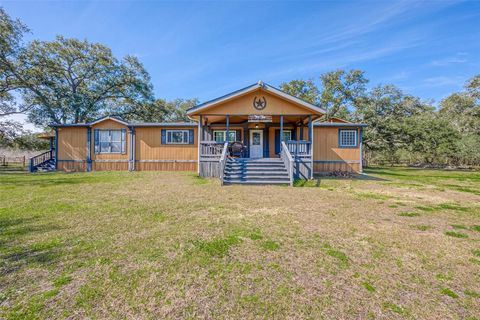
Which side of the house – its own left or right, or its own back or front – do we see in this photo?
front
